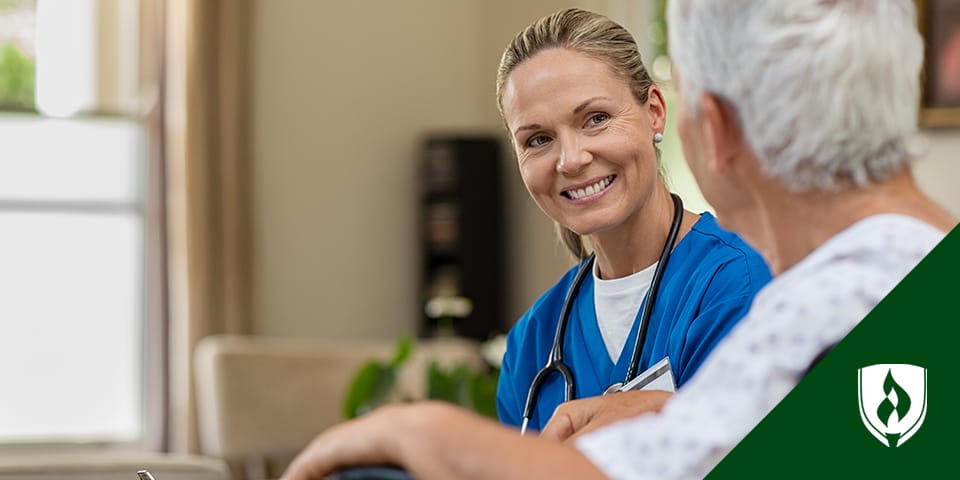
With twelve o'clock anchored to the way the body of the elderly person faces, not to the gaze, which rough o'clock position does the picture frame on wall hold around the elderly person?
The picture frame on wall is roughly at 2 o'clock from the elderly person.

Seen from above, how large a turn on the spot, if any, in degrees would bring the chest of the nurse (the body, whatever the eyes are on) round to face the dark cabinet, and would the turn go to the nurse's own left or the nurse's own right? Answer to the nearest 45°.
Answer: approximately 135° to the nurse's own right

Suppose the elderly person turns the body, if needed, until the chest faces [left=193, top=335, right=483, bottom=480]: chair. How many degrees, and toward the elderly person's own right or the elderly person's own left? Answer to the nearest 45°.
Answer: approximately 45° to the elderly person's own right

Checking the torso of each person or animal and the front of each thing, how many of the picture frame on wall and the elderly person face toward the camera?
1

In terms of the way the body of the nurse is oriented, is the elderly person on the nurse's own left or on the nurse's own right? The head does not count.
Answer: on the nurse's own left

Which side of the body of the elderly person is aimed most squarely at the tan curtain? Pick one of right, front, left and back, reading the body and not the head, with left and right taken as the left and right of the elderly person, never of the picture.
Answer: front

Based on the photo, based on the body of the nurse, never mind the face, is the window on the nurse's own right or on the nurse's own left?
on the nurse's own right

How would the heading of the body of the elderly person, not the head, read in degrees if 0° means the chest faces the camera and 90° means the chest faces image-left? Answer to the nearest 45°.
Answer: approximately 135°

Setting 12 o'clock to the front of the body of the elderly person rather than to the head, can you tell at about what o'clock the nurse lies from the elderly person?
The nurse is roughly at 1 o'clock from the elderly person.

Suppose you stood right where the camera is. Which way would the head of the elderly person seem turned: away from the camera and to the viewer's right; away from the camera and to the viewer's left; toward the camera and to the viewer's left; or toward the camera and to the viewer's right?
away from the camera and to the viewer's left

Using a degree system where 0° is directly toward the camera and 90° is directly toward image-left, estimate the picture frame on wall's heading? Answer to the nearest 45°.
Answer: approximately 0°
